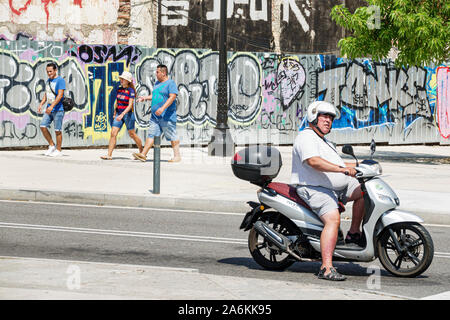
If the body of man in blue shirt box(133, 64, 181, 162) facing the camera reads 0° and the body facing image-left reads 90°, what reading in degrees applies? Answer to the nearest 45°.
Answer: approximately 90°

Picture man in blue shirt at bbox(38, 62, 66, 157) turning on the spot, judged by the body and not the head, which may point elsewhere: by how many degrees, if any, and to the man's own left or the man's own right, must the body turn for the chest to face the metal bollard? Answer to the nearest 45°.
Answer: approximately 45° to the man's own left

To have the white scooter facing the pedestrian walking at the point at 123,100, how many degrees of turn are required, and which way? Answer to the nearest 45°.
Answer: approximately 135° to its left

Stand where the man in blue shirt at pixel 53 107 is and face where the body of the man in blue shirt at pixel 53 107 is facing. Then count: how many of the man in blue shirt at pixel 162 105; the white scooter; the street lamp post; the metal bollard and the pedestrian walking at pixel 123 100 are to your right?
0

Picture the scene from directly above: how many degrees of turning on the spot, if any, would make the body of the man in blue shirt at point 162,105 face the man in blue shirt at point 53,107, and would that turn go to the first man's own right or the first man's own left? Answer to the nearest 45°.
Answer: approximately 45° to the first man's own right

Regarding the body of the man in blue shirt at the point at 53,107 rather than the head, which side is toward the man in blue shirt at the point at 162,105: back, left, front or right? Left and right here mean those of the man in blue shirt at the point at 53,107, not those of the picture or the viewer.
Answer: left

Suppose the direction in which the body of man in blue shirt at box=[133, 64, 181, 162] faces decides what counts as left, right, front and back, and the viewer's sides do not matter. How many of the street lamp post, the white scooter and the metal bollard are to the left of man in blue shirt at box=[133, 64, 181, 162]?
2

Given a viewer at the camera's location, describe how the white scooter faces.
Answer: facing to the right of the viewer

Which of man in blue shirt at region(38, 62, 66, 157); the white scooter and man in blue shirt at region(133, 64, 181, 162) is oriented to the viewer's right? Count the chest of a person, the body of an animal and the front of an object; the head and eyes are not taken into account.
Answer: the white scooter

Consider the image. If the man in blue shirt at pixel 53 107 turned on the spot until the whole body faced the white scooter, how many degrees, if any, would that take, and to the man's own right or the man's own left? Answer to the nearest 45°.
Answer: approximately 45° to the man's own left

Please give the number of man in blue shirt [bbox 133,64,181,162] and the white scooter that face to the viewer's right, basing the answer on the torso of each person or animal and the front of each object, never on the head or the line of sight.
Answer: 1

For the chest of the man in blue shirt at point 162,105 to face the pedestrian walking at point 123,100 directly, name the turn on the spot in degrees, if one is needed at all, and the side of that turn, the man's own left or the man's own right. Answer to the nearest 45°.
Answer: approximately 45° to the man's own right
